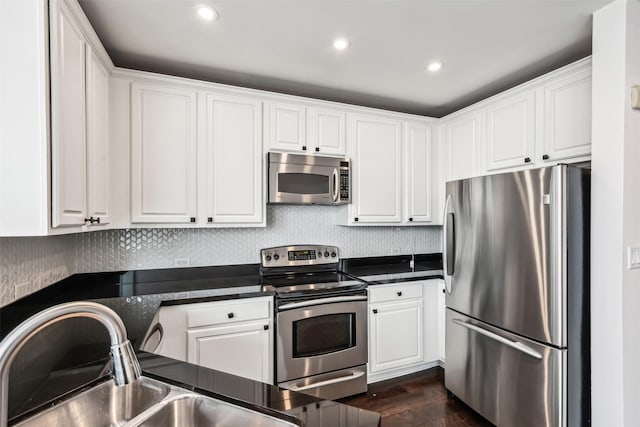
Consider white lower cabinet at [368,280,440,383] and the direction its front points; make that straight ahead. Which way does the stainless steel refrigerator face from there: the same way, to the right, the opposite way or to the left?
to the right

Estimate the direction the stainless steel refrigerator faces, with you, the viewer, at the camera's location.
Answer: facing the viewer and to the left of the viewer

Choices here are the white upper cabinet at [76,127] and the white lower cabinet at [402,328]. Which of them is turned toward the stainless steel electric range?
the white upper cabinet

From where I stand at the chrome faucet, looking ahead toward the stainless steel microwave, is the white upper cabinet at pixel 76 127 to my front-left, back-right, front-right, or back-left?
front-left

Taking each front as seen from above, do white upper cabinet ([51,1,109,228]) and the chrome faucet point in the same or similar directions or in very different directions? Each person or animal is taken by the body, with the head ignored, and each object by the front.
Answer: same or similar directions

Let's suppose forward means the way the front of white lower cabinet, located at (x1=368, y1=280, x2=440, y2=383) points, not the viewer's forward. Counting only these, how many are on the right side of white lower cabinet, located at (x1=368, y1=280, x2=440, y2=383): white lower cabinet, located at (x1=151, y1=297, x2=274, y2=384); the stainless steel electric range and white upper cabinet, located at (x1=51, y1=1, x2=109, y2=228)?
3

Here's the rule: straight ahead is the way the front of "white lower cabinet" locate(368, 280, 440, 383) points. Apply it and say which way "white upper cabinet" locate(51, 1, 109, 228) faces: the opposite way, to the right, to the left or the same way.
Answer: to the left

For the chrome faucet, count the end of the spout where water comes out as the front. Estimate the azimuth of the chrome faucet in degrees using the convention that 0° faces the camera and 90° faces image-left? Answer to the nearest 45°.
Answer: approximately 270°

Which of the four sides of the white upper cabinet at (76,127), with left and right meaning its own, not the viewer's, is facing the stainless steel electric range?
front

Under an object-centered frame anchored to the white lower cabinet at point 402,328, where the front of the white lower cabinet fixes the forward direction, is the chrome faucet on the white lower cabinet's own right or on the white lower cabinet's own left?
on the white lower cabinet's own right

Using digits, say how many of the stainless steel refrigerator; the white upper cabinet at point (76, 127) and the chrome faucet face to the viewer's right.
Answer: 2

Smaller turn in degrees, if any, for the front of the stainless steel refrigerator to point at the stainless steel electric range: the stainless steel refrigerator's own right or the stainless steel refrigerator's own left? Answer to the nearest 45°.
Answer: approximately 45° to the stainless steel refrigerator's own right

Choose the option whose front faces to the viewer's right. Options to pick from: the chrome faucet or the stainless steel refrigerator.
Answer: the chrome faucet

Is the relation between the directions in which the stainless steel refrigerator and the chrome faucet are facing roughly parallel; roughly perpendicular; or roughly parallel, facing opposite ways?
roughly parallel, facing opposite ways

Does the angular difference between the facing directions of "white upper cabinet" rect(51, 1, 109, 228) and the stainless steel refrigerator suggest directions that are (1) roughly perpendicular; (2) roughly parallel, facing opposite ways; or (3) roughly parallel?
roughly parallel, facing opposite ways

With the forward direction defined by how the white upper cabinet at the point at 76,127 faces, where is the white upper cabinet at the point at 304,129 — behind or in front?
in front

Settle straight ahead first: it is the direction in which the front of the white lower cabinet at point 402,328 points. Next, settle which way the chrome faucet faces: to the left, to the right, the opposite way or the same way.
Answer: to the left

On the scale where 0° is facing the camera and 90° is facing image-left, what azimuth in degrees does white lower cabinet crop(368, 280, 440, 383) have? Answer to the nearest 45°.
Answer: approximately 315°
